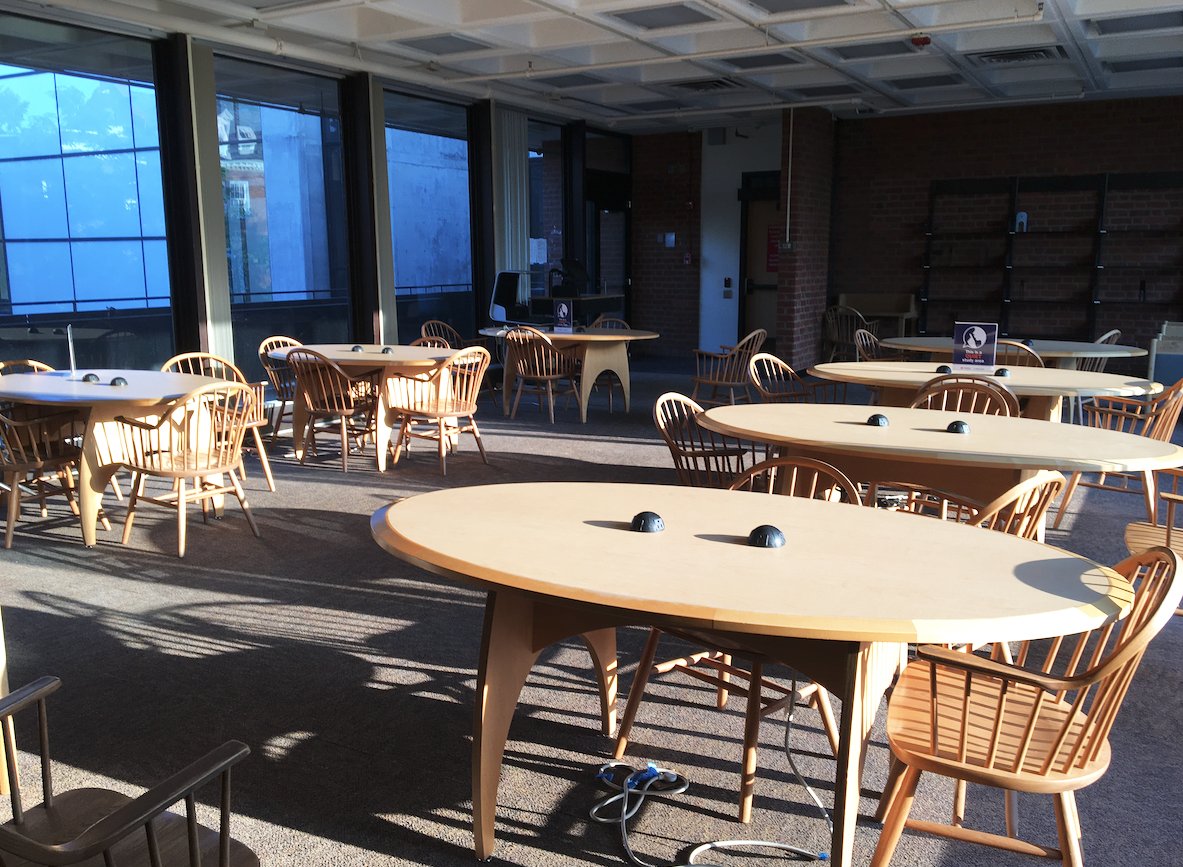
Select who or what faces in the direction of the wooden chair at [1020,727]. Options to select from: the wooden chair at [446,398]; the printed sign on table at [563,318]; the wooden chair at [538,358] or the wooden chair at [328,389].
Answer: the printed sign on table

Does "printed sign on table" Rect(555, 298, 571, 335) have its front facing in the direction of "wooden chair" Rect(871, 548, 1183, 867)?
yes

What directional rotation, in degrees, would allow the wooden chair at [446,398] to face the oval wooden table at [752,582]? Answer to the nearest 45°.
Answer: approximately 135° to its left

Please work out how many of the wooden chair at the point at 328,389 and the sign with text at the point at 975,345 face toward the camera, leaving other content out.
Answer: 1

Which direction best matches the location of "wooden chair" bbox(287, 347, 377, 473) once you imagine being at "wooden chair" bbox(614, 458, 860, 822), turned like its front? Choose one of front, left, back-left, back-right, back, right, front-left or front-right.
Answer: right

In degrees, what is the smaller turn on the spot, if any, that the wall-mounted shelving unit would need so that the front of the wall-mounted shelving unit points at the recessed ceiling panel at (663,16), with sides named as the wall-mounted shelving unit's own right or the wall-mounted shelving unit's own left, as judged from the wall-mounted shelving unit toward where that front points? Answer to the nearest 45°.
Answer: approximately 45° to the wall-mounted shelving unit's own right

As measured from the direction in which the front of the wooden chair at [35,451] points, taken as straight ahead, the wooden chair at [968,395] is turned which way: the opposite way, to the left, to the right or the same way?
the opposite way

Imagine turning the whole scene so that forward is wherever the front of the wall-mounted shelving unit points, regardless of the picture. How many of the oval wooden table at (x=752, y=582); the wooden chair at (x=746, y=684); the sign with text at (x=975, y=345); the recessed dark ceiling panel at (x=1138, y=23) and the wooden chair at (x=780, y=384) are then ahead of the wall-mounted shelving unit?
5

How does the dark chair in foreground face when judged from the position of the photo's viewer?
facing away from the viewer and to the right of the viewer

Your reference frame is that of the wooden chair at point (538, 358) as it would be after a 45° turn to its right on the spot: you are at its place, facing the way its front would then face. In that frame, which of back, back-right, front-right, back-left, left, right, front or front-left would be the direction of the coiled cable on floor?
right

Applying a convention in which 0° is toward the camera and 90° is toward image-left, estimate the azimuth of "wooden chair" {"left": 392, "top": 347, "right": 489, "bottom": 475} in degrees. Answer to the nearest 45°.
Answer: approximately 135°
